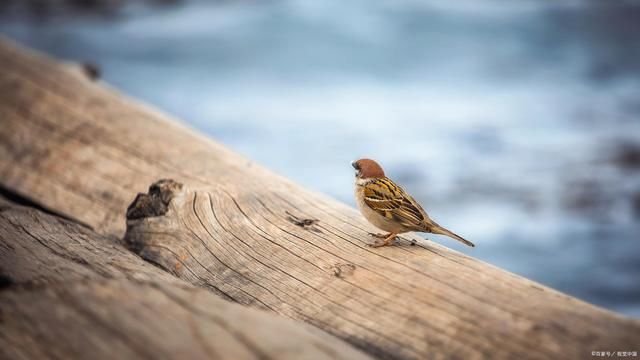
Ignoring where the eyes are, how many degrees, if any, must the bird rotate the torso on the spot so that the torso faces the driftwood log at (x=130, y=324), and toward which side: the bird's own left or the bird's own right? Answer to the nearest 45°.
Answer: approximately 45° to the bird's own left

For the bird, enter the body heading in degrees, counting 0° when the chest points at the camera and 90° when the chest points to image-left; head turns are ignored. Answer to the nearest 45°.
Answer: approximately 90°
